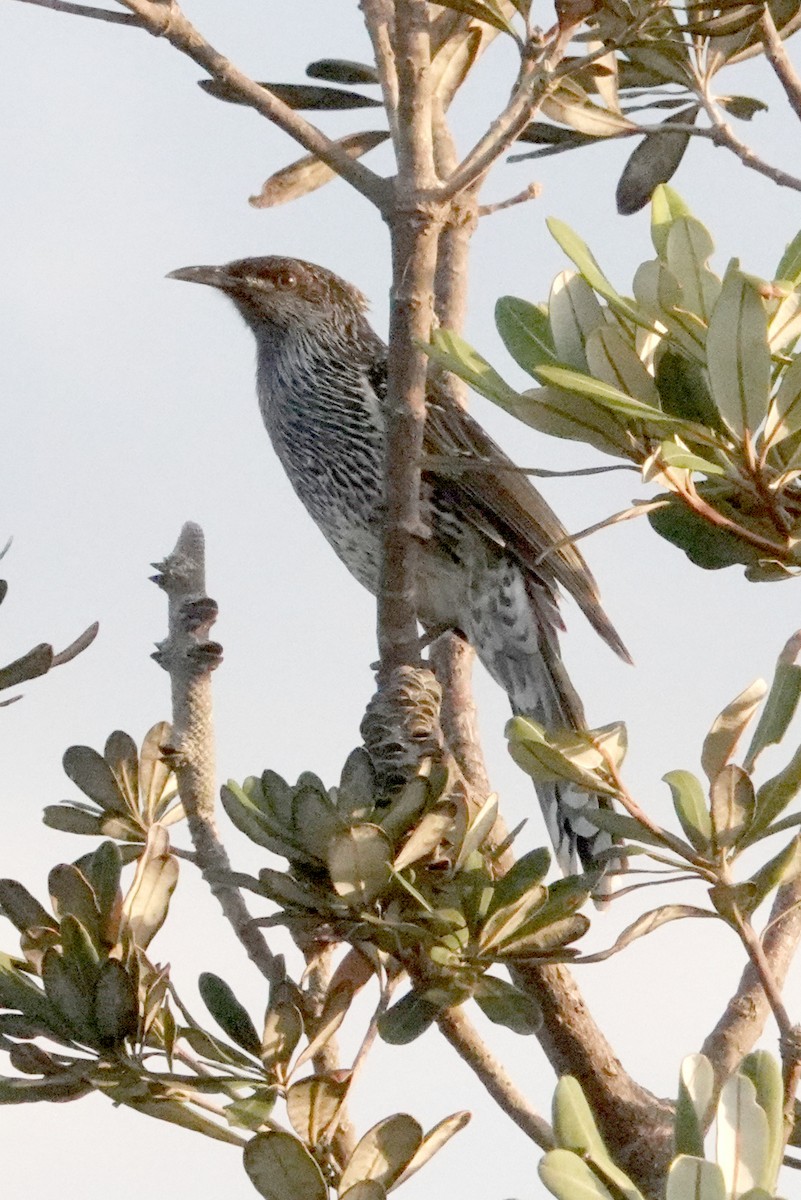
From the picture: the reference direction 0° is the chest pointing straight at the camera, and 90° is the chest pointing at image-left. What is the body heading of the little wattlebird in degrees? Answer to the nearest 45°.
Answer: approximately 90°

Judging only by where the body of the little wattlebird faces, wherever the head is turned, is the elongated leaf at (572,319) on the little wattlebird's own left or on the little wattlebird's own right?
on the little wattlebird's own left

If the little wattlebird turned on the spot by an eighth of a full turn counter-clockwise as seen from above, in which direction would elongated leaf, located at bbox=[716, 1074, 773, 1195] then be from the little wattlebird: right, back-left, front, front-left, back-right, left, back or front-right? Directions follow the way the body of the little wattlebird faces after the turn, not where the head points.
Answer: back-left

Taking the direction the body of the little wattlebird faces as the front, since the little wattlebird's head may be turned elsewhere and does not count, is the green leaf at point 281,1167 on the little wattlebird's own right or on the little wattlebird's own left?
on the little wattlebird's own left

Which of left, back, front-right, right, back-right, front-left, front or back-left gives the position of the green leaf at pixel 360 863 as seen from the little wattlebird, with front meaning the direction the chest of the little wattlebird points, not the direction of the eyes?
left
